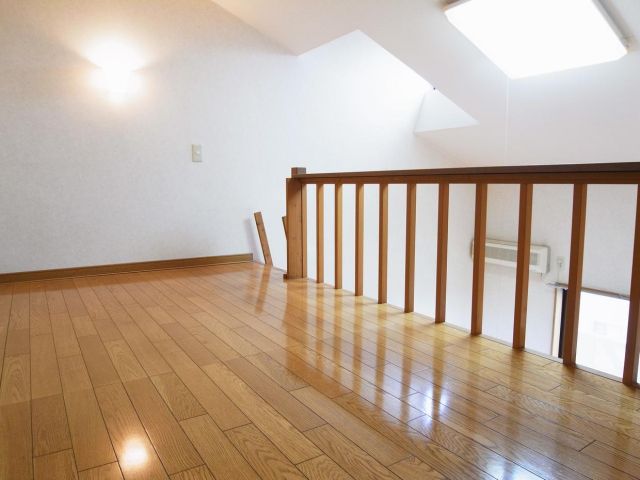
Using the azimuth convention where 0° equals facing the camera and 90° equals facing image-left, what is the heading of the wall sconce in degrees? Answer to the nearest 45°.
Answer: approximately 0°

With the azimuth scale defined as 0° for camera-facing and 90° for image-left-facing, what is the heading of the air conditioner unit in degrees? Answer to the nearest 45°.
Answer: approximately 45°

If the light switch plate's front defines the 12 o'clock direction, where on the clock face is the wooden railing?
The wooden railing is roughly at 11 o'clock from the light switch plate.

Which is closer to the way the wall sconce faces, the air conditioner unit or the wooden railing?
the wooden railing

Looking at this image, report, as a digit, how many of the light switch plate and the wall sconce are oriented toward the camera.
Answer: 2
